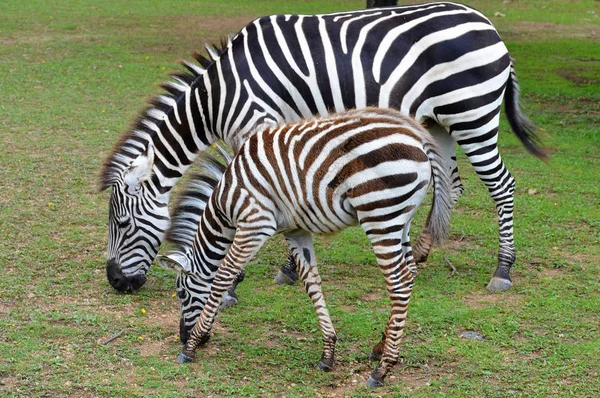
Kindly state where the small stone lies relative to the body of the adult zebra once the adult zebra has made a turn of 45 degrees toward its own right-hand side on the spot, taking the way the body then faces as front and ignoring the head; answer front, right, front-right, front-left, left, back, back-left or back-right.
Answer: back

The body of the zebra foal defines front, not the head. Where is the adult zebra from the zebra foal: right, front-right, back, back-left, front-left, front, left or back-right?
right

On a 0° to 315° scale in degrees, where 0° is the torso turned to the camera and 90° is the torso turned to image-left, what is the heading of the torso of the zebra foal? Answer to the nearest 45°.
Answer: approximately 90°

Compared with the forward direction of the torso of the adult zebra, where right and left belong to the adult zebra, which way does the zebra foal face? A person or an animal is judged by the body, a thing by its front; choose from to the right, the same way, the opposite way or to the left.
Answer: the same way

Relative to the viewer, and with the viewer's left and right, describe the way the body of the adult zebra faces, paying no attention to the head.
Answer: facing to the left of the viewer

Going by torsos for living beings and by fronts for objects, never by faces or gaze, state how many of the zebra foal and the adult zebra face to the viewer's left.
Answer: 2

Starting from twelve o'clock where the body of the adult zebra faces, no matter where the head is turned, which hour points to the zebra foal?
The zebra foal is roughly at 9 o'clock from the adult zebra.
